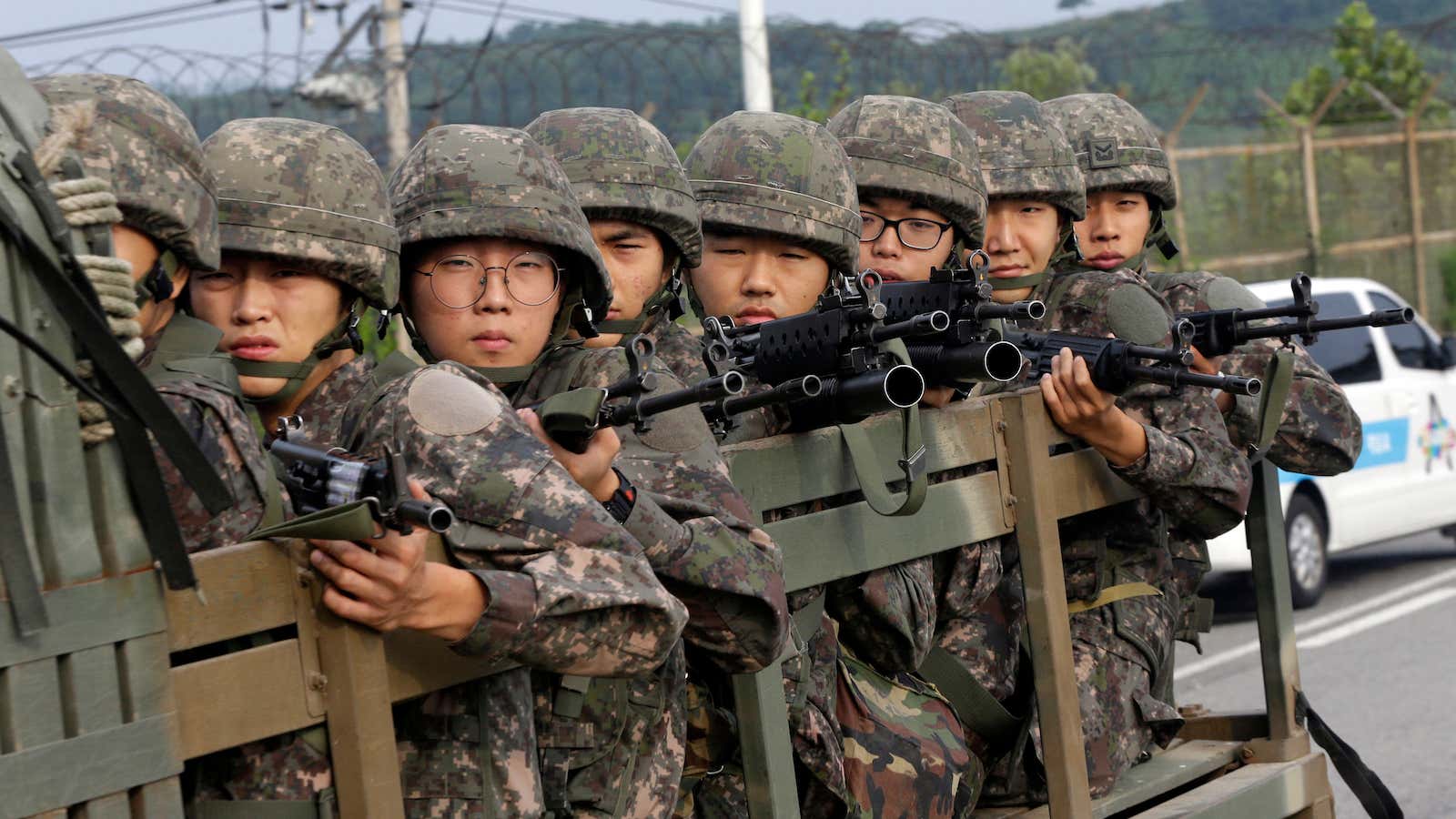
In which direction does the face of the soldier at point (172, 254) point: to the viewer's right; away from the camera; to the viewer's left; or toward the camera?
to the viewer's left

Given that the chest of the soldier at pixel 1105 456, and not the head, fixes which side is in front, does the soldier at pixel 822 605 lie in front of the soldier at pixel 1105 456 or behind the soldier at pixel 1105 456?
in front

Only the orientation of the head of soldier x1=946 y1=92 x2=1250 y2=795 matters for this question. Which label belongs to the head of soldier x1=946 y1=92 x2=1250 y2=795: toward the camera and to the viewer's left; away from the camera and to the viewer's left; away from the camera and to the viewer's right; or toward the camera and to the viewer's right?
toward the camera and to the viewer's left

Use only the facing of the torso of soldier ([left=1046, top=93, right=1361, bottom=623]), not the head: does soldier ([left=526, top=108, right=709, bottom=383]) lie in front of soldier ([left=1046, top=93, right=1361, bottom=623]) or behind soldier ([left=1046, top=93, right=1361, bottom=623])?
in front

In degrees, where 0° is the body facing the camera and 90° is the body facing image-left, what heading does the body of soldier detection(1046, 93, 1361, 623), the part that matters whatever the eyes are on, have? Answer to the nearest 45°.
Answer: approximately 45°

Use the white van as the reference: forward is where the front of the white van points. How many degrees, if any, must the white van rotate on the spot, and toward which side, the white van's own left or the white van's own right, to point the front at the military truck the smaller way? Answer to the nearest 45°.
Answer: approximately 135° to the white van's own right
